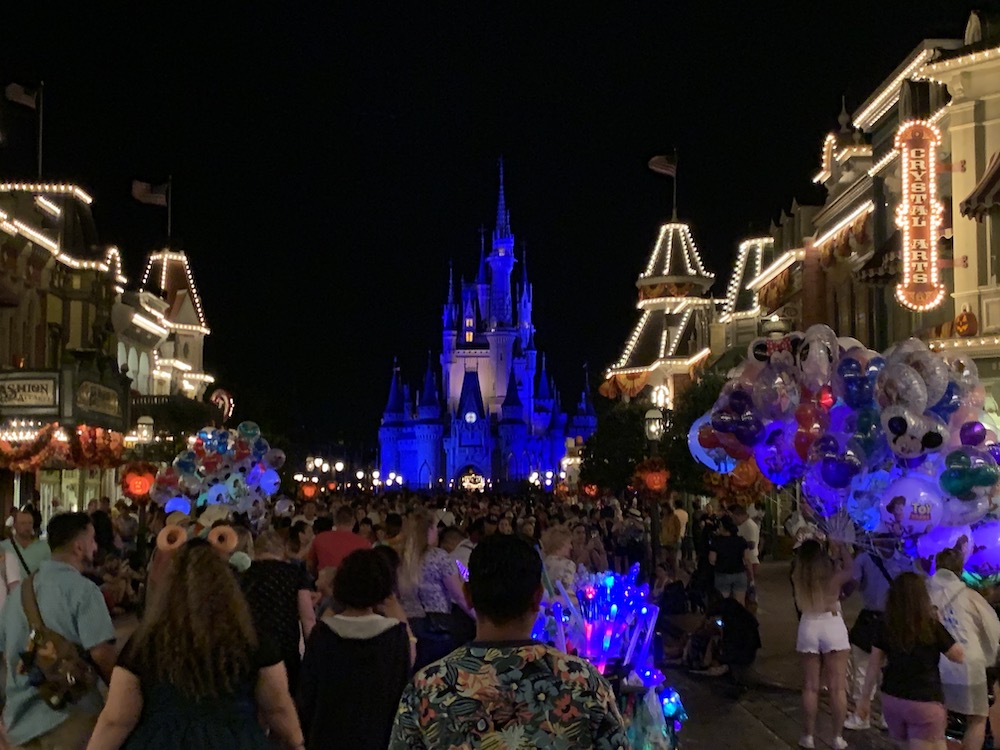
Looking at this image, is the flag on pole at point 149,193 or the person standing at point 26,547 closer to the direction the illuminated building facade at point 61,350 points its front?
the person standing

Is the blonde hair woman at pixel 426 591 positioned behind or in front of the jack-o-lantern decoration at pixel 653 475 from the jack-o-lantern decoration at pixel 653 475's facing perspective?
in front

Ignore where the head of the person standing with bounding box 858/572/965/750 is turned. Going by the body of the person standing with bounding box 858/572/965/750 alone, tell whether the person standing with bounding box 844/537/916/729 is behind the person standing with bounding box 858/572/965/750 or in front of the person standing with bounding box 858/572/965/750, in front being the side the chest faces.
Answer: in front

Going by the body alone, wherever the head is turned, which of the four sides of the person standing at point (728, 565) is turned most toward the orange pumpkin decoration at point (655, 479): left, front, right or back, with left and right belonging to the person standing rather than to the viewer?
front

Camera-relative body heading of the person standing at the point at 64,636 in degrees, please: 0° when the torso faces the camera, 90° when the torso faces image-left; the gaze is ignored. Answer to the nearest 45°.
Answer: approximately 225°

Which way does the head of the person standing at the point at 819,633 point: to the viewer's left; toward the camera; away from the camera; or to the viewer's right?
away from the camera

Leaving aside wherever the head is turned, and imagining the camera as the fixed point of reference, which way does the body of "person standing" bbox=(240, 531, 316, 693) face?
away from the camera

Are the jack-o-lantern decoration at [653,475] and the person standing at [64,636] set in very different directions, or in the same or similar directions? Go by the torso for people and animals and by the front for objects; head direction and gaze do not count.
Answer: very different directions

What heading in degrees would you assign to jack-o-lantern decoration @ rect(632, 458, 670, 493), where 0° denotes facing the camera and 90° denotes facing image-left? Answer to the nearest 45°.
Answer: approximately 0°

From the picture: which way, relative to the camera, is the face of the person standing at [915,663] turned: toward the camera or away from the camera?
away from the camera

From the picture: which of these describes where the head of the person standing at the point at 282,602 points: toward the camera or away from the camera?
away from the camera

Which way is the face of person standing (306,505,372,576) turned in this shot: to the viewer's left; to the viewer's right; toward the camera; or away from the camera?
away from the camera

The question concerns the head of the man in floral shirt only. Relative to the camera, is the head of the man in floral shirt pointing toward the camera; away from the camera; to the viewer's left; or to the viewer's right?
away from the camera

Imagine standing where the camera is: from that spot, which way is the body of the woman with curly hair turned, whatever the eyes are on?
away from the camera

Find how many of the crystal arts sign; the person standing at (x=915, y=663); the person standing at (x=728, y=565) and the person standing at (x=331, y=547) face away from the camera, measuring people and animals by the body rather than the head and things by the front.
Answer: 3

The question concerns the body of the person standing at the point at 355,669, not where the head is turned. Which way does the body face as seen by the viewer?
away from the camera

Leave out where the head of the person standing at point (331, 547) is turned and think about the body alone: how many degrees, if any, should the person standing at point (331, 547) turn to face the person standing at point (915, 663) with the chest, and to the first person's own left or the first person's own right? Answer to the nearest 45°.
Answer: approximately 135° to the first person's own right
